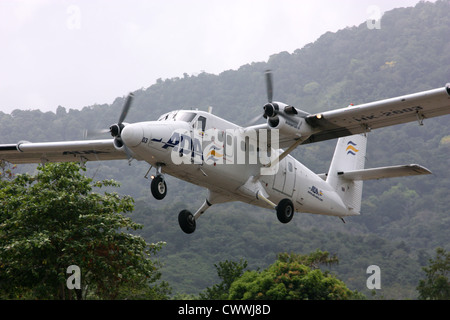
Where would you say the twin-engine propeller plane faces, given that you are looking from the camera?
facing the viewer and to the left of the viewer

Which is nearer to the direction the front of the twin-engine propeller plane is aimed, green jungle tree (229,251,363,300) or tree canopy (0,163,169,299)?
the tree canopy
